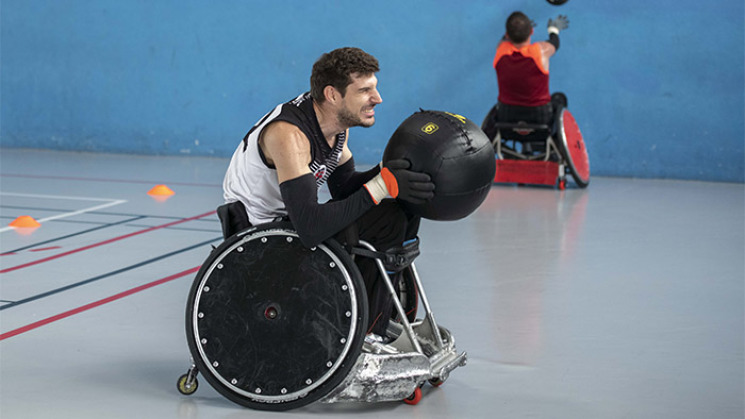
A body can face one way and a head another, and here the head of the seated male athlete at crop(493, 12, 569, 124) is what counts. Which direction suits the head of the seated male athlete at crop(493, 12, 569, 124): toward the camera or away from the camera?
away from the camera

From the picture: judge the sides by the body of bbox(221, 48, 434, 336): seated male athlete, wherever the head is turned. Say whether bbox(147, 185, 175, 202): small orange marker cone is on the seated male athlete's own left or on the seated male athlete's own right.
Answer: on the seated male athlete's own left

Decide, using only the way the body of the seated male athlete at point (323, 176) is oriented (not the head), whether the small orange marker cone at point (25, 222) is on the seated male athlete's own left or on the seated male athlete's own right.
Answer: on the seated male athlete's own left

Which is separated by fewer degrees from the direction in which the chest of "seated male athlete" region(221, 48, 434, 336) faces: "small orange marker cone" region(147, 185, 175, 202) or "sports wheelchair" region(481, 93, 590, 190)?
the sports wheelchair

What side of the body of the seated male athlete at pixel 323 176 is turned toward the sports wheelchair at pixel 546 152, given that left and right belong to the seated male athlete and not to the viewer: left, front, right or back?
left

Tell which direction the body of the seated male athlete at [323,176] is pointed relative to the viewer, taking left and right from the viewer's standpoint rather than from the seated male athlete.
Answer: facing to the right of the viewer

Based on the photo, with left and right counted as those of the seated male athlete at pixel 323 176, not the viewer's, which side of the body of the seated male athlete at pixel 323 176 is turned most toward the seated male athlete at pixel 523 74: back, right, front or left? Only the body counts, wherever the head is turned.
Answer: left

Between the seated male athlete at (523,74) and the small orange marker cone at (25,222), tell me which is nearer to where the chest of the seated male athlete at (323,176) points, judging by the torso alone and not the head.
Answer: the seated male athlete
